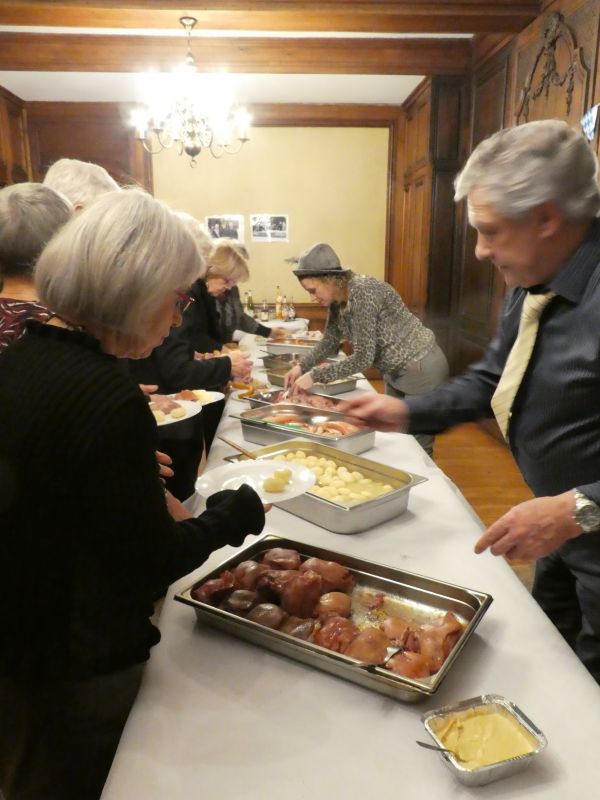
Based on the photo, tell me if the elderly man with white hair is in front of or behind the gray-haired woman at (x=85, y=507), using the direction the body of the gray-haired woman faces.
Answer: in front

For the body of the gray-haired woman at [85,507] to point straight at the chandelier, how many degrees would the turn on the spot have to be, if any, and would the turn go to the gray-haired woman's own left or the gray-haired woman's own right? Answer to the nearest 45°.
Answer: approximately 45° to the gray-haired woman's own left

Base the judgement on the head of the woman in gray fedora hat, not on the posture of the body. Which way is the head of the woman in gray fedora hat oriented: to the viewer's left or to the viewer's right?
to the viewer's left

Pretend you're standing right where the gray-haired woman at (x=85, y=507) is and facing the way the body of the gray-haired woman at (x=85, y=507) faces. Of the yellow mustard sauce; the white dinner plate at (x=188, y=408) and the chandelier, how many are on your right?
1

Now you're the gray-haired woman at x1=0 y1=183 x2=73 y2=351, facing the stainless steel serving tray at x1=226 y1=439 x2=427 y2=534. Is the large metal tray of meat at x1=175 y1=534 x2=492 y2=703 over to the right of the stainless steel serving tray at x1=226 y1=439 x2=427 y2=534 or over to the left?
right

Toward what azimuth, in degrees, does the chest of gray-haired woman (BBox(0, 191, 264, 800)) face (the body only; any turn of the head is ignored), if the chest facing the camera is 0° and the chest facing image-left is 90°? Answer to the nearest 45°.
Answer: approximately 225°

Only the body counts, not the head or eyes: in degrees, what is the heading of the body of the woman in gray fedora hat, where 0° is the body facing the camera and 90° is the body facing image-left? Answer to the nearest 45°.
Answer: approximately 90°

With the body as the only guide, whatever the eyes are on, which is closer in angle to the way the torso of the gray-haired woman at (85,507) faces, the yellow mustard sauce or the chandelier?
the chandelier

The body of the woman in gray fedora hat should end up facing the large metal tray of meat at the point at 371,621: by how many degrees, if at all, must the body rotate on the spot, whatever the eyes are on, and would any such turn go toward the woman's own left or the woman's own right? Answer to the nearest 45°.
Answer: approximately 90° to the woman's own left

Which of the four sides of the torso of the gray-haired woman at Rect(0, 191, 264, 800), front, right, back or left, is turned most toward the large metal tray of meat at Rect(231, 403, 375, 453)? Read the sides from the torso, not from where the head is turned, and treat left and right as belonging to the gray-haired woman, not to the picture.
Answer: front

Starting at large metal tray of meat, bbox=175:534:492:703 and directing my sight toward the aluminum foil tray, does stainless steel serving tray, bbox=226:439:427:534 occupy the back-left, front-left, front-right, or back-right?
back-left

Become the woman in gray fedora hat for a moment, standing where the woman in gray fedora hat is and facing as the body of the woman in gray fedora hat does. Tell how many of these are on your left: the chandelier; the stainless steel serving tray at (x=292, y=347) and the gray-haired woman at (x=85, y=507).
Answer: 1

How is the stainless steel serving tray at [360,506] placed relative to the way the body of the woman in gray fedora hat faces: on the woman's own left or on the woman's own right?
on the woman's own left

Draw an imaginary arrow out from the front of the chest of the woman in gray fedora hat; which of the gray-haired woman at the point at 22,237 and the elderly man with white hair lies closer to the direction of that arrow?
the gray-haired woman

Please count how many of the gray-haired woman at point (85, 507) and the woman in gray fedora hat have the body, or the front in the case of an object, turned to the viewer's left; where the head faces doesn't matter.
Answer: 1

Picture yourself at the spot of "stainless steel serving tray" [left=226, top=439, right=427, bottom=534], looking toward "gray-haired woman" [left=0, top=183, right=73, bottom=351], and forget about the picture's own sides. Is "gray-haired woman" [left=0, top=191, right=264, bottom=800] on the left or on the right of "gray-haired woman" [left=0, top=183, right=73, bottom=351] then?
left

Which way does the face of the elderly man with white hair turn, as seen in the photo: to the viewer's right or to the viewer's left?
to the viewer's left

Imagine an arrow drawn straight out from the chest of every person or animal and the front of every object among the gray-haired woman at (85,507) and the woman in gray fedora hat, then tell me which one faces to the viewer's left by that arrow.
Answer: the woman in gray fedora hat
